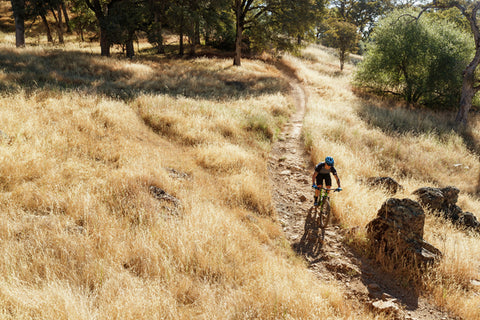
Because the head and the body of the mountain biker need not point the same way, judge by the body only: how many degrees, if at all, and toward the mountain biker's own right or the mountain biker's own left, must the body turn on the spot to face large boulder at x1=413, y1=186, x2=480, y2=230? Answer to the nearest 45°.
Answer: approximately 135° to the mountain biker's own left

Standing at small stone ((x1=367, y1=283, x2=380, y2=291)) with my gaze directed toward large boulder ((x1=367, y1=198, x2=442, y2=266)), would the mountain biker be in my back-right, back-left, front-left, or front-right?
front-left

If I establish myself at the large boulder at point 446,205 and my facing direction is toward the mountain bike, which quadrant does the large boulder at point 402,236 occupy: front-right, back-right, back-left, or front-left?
front-left

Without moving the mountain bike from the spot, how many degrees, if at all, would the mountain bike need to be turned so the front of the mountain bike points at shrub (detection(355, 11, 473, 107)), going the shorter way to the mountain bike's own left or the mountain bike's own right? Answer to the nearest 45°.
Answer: approximately 180°

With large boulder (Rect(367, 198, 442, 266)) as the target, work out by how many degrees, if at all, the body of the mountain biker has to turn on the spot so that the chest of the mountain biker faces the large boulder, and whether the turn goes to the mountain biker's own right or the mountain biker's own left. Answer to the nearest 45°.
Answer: approximately 45° to the mountain biker's own left

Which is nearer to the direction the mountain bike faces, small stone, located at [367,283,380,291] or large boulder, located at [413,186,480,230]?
the small stone

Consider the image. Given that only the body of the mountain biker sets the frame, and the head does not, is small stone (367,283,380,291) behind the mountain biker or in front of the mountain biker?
in front

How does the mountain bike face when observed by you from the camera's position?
facing the viewer

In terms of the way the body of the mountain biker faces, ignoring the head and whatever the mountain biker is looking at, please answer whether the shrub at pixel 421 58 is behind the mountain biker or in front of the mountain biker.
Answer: behind

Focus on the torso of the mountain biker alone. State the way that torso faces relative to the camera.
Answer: toward the camera

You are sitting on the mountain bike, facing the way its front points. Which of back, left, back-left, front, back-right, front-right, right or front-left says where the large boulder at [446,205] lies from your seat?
back-left
